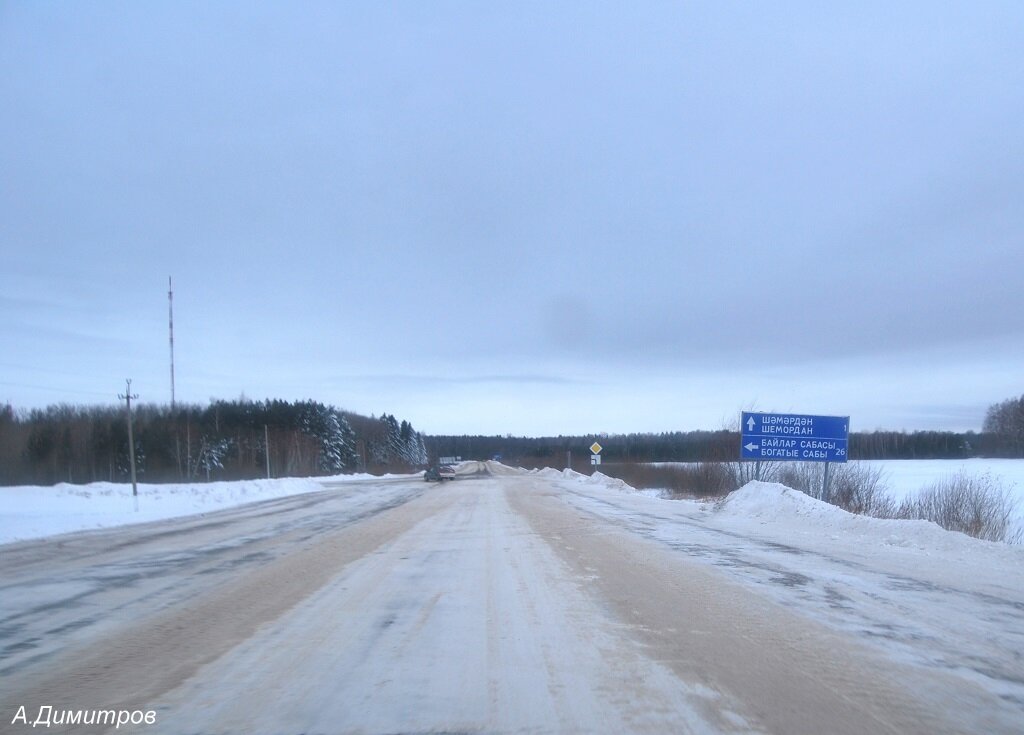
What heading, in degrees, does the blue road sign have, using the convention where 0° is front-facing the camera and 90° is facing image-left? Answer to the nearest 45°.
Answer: approximately 0°

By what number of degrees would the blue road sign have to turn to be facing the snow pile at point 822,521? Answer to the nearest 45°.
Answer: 0° — it already faces it

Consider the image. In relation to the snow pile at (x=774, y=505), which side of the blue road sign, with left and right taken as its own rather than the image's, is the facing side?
front
